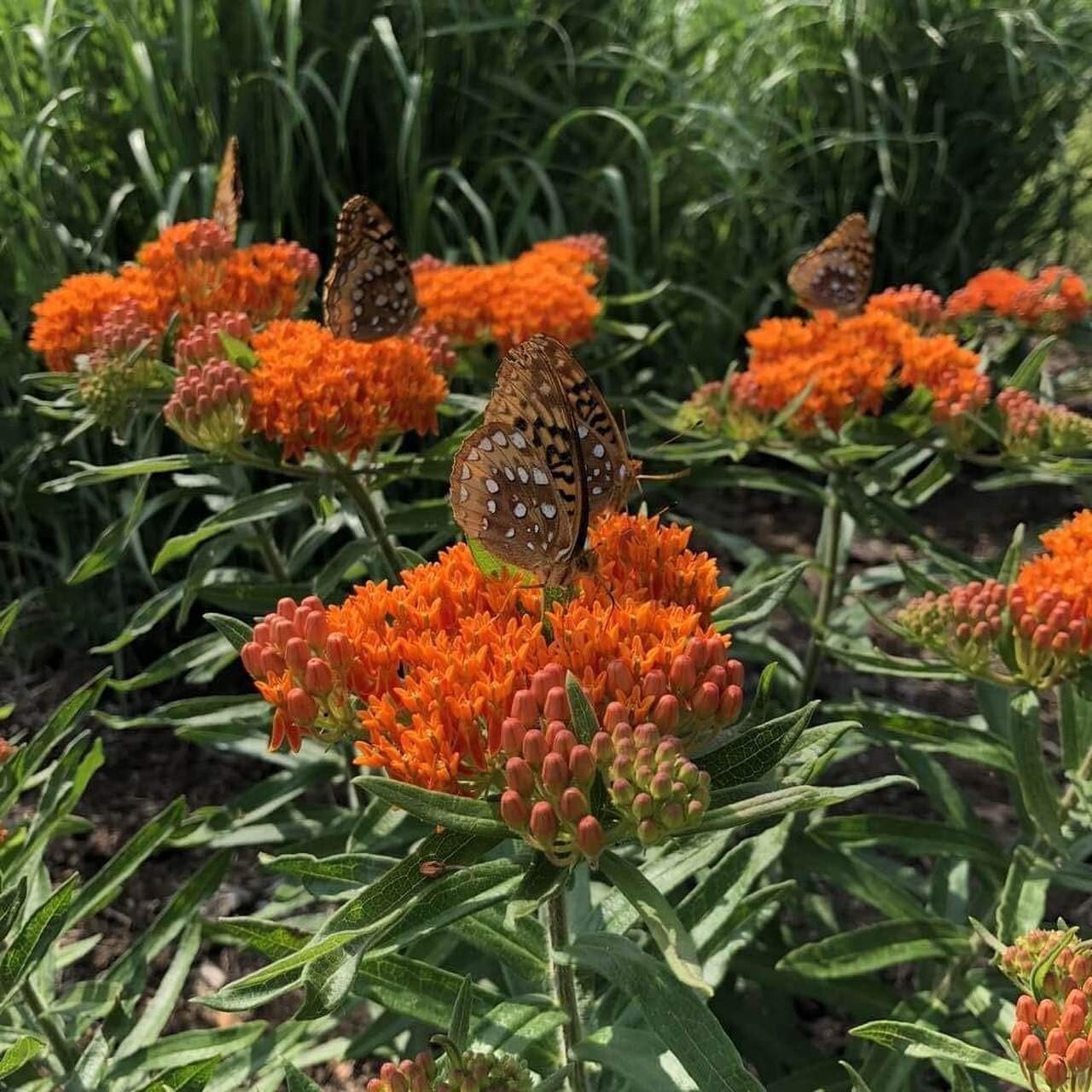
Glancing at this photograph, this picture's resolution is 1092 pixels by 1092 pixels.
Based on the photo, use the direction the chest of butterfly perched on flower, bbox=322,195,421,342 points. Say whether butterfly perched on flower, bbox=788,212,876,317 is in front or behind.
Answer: in front

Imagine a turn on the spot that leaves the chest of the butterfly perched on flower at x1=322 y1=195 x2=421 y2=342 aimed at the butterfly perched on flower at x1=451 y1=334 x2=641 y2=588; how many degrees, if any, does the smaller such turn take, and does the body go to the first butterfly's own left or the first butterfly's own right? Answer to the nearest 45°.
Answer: approximately 90° to the first butterfly's own right
